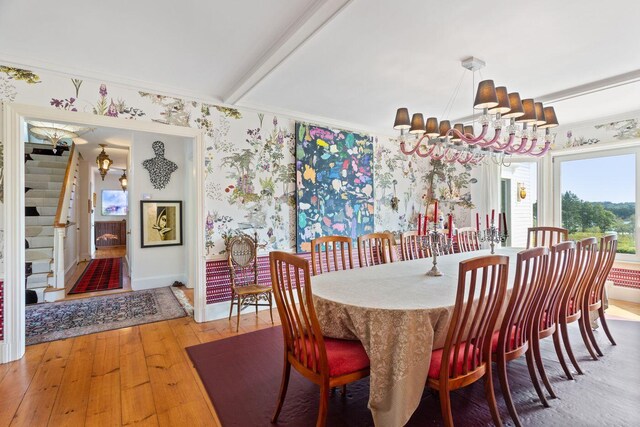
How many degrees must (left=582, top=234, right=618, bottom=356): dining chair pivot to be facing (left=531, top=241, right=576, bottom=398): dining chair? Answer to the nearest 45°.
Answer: approximately 135° to its left

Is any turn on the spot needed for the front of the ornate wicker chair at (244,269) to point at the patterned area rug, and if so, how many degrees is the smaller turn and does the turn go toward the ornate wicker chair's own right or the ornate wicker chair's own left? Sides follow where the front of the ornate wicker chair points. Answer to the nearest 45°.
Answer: approximately 135° to the ornate wicker chair's own right

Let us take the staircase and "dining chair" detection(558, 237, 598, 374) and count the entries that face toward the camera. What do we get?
1

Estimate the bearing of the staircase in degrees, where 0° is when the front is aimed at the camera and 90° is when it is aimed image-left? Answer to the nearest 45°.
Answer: approximately 0°

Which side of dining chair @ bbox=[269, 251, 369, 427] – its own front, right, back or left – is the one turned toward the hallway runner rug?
left

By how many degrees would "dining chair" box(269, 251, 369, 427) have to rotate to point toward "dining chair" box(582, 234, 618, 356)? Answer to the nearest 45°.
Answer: approximately 45° to its right

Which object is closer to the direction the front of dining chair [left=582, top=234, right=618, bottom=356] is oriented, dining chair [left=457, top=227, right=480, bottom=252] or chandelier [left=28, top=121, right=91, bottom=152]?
the dining chair

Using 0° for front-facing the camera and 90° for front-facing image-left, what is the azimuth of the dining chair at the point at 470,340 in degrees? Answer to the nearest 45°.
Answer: approximately 135°

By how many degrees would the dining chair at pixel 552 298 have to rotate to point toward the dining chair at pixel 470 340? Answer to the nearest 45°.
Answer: approximately 135° to its left

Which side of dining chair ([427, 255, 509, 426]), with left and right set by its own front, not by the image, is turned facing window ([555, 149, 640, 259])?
right
